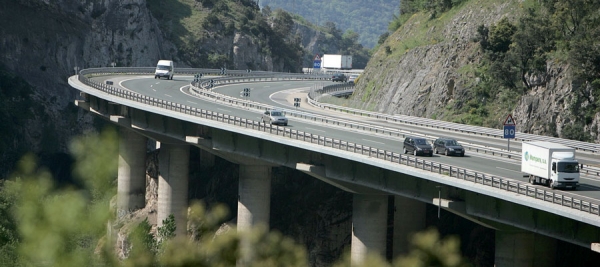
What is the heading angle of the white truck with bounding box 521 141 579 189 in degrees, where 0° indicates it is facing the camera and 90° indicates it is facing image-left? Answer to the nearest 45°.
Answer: approximately 315°
